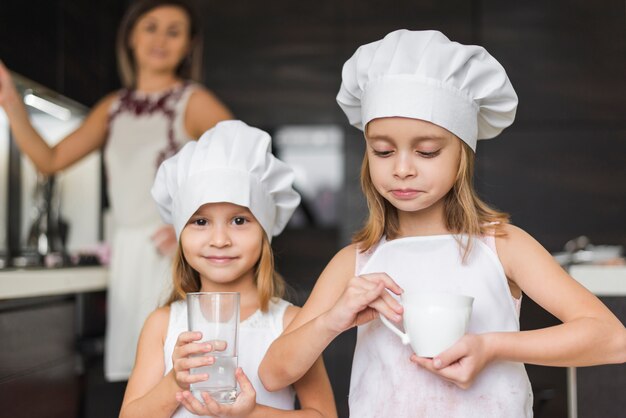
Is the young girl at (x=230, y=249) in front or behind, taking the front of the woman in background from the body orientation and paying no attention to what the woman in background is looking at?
in front

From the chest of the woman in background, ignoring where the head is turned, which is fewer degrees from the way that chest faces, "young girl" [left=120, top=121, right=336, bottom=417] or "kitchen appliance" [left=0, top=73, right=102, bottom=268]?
the young girl

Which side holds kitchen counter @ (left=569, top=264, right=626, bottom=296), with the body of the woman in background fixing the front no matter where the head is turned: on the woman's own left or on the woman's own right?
on the woman's own left

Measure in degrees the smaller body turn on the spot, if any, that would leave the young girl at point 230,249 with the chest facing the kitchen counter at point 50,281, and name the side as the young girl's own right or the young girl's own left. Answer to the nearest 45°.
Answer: approximately 135° to the young girl's own right

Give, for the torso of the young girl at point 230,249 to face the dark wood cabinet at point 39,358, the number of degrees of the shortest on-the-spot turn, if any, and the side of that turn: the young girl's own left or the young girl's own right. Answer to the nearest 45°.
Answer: approximately 135° to the young girl's own right

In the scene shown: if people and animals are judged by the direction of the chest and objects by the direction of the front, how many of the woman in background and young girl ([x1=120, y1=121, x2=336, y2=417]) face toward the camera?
2
